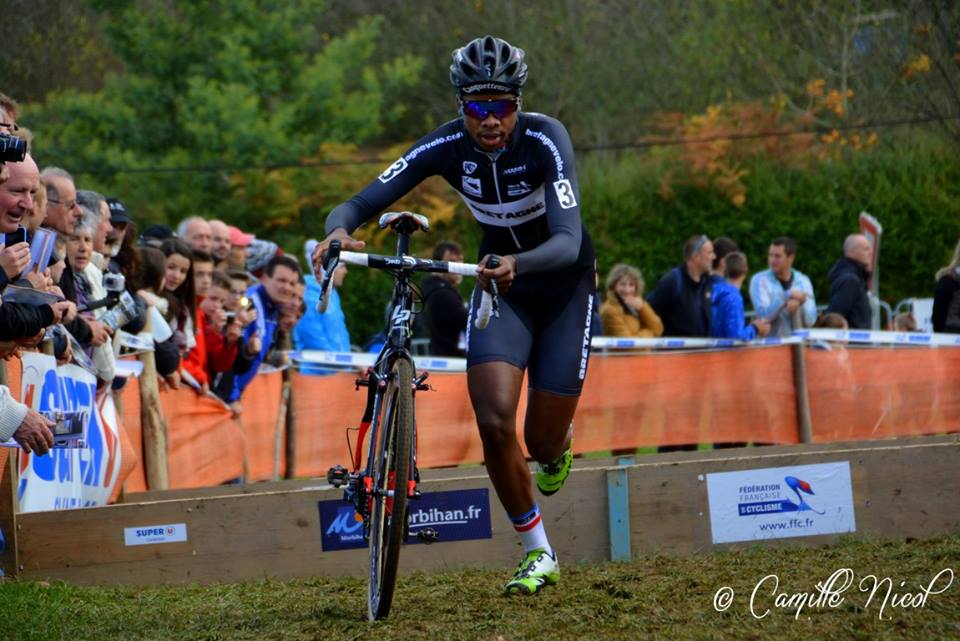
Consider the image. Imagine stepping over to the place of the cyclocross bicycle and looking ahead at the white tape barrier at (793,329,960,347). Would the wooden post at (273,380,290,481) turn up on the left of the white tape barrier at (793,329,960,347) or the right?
left

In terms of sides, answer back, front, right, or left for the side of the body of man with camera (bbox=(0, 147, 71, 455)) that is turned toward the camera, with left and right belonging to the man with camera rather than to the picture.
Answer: right

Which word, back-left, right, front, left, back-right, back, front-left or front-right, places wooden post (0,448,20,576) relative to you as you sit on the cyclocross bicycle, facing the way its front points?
back-right

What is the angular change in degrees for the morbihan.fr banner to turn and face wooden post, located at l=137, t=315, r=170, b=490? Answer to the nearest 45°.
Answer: approximately 135° to its right

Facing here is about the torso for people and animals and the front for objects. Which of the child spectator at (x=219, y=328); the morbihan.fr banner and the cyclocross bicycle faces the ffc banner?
the child spectator

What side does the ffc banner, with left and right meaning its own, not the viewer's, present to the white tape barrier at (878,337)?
back

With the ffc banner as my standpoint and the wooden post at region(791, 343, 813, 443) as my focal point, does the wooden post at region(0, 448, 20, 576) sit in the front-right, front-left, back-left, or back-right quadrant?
back-left

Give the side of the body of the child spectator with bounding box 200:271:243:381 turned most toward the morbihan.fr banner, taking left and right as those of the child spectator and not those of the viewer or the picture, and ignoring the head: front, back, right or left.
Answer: front

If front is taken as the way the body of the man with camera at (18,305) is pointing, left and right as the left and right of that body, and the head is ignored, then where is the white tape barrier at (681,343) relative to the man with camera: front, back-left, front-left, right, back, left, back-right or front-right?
front-left

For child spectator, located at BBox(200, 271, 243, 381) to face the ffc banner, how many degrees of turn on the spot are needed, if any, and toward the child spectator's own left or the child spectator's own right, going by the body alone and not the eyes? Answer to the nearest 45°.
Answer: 0° — they already face it

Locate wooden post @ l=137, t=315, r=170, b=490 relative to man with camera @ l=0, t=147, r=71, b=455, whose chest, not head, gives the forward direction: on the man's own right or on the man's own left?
on the man's own left

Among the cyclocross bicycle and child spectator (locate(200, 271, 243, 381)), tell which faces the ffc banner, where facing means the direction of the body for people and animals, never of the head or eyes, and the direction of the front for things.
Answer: the child spectator

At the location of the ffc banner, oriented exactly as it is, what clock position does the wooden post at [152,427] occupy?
The wooden post is roughly at 3 o'clock from the ffc banner.

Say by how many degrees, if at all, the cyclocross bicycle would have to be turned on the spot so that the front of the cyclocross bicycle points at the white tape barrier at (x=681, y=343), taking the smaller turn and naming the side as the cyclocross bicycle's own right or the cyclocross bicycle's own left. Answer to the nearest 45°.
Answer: approximately 180°
